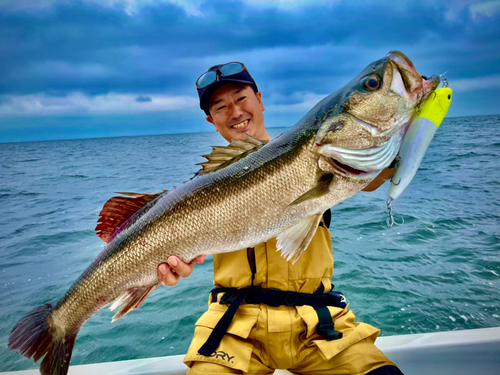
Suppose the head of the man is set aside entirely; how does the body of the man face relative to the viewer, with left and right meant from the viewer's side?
facing the viewer
